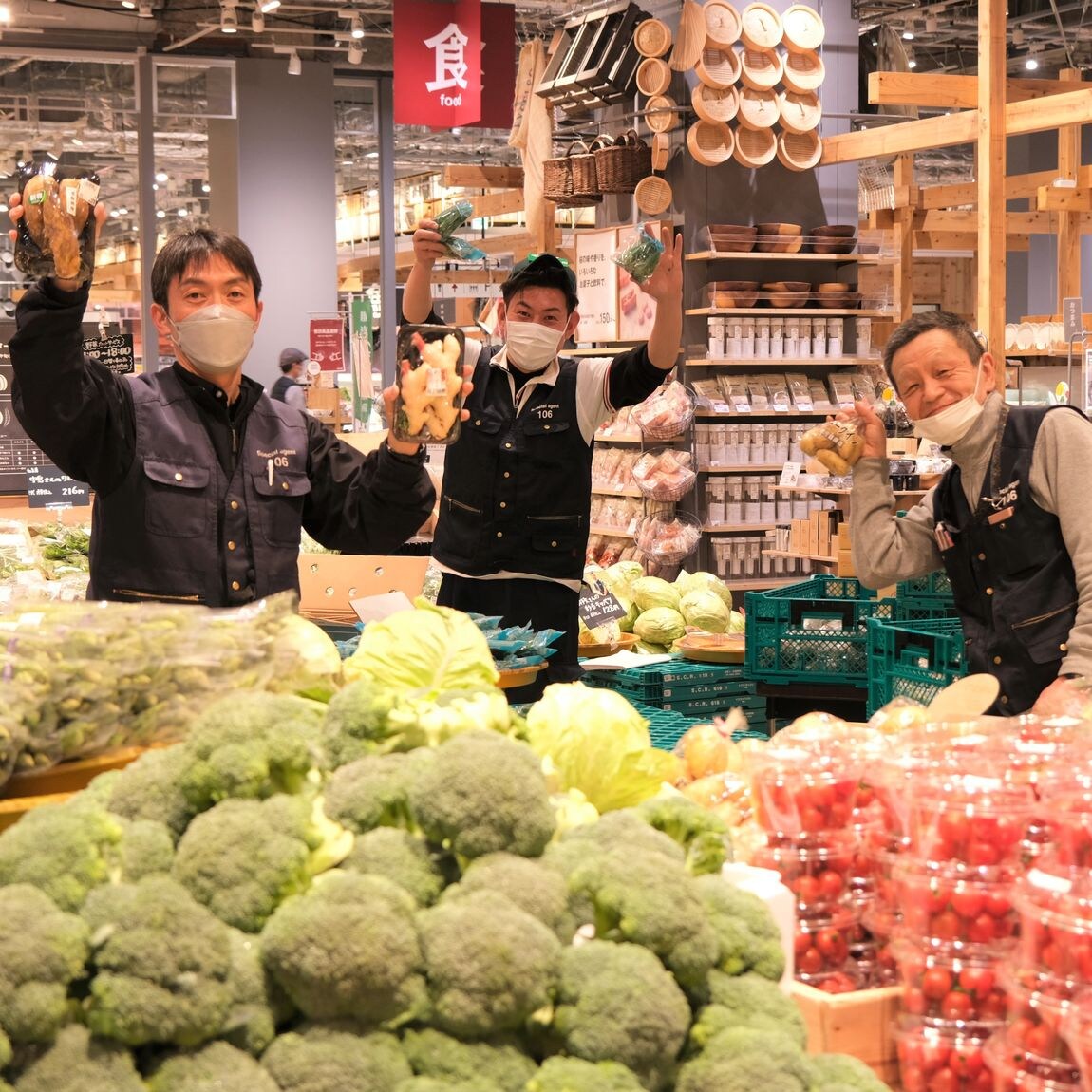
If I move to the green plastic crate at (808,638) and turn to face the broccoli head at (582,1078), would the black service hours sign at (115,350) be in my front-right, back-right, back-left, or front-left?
back-right

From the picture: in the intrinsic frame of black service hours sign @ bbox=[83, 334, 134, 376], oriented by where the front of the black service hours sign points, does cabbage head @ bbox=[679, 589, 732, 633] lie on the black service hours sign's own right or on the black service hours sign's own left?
on the black service hours sign's own left

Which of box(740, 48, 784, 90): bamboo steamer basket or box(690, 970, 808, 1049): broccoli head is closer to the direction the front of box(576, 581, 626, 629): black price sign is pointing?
the broccoli head

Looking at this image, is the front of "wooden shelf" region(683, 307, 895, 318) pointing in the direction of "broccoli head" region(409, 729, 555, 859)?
yes

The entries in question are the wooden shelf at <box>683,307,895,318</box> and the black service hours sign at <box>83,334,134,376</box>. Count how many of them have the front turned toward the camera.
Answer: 2

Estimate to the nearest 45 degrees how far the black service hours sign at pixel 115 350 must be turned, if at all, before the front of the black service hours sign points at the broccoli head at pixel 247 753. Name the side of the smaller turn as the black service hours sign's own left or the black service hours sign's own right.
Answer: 0° — it already faces it
